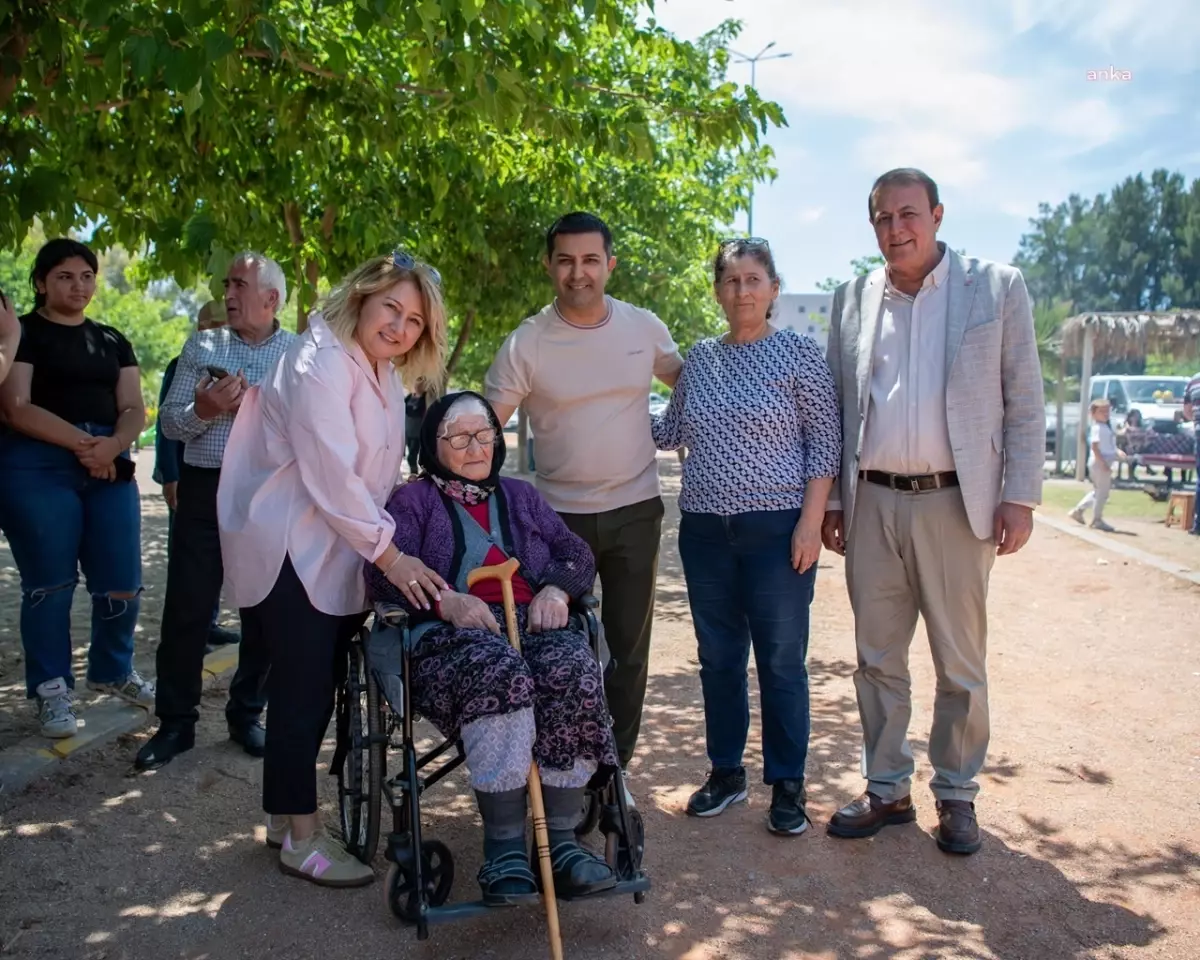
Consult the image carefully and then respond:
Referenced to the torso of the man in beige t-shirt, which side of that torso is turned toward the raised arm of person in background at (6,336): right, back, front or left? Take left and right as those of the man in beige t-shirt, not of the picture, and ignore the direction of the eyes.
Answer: right

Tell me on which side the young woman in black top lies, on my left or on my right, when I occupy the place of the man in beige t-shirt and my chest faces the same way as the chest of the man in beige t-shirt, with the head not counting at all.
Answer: on my right

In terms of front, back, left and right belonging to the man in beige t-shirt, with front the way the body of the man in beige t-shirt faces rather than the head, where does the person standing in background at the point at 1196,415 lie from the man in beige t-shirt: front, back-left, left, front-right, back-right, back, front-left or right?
back-left

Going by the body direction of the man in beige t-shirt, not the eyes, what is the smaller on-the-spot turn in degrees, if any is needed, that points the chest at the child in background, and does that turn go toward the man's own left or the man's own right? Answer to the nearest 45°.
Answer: approximately 135° to the man's own left

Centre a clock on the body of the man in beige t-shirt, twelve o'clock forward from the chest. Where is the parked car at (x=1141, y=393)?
The parked car is roughly at 7 o'clock from the man in beige t-shirt.

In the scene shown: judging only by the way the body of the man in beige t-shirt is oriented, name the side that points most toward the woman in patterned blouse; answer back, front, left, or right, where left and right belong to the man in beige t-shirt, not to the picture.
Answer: left

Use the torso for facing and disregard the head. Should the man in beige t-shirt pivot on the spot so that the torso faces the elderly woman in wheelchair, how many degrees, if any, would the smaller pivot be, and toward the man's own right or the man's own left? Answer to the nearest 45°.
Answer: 0° — they already face them

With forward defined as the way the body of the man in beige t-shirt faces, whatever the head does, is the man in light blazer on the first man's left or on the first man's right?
on the first man's left

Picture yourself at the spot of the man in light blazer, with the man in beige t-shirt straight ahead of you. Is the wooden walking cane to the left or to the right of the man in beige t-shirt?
left

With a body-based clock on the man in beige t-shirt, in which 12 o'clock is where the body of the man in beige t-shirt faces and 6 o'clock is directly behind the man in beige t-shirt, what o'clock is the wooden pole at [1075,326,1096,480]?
The wooden pole is roughly at 7 o'clock from the man in beige t-shirt.

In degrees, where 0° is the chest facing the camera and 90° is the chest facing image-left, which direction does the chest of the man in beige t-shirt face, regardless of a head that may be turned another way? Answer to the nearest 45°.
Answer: approximately 0°
